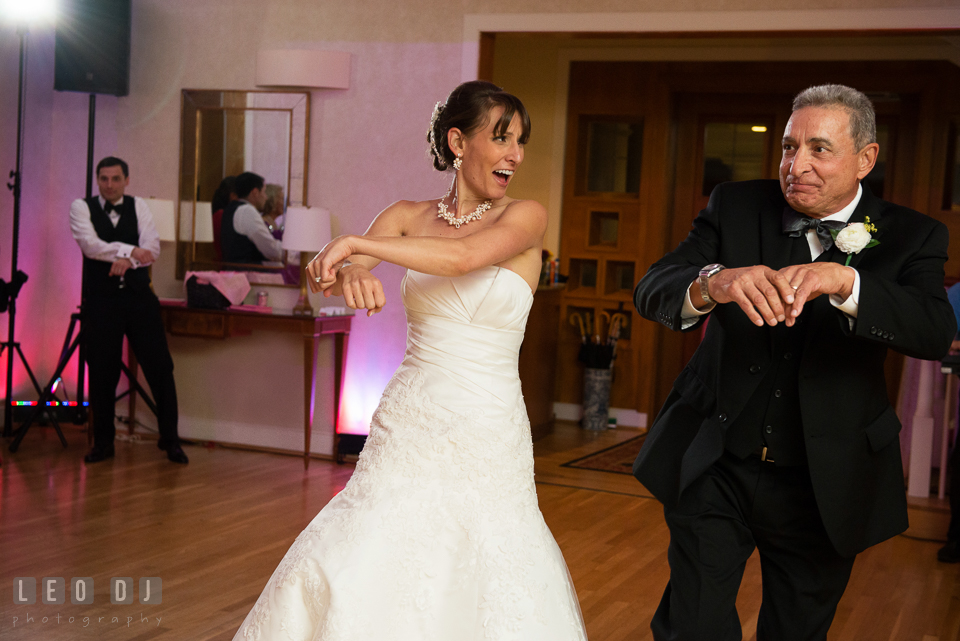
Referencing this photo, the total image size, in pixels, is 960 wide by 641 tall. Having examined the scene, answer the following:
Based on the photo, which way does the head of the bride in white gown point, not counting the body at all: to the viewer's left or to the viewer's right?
to the viewer's right

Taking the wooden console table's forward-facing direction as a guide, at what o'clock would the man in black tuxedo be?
The man in black tuxedo is roughly at 10 o'clock from the wooden console table.

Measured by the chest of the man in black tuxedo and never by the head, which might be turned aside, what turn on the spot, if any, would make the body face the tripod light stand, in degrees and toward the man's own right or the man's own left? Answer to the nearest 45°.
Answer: approximately 90° to the man's own right

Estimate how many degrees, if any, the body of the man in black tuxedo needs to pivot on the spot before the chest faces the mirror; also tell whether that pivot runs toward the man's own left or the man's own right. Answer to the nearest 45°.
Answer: approximately 90° to the man's own right

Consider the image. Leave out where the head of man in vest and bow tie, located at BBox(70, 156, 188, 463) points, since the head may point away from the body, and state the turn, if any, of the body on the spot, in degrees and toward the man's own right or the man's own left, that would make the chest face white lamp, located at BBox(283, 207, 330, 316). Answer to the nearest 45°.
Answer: approximately 90° to the man's own left

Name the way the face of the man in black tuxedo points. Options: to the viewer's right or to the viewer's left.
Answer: to the viewer's left

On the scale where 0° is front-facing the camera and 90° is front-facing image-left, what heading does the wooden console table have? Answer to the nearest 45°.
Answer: approximately 45°
